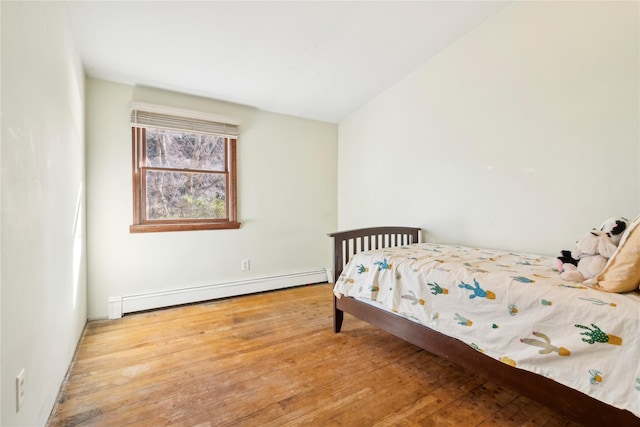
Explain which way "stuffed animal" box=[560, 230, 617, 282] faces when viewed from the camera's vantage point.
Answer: facing to the left of the viewer
